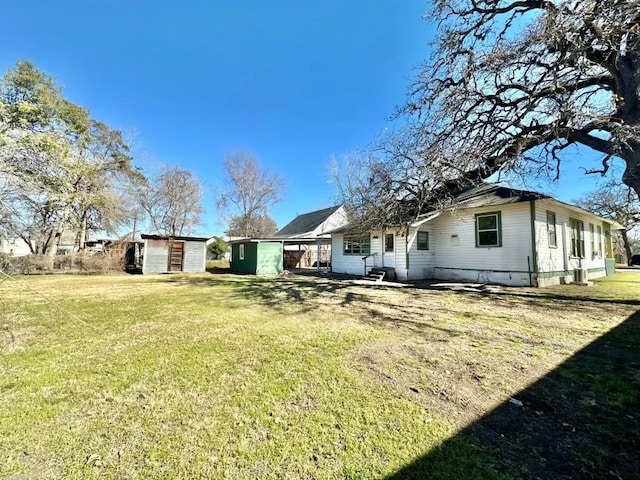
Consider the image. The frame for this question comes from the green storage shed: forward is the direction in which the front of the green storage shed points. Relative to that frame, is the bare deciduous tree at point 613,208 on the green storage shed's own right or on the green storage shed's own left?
on the green storage shed's own left

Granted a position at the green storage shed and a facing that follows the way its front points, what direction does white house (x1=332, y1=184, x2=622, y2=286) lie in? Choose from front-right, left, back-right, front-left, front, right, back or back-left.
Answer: left

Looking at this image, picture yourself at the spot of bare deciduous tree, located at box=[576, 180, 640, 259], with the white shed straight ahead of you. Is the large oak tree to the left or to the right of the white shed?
left

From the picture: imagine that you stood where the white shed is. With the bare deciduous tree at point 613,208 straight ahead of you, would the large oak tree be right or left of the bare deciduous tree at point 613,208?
right

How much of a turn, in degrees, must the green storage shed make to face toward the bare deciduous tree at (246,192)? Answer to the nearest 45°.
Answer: approximately 135° to its right

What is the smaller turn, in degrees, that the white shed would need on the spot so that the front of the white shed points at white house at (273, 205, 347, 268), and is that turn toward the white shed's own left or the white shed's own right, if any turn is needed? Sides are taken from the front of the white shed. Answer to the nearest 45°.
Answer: approximately 90° to the white shed's own left

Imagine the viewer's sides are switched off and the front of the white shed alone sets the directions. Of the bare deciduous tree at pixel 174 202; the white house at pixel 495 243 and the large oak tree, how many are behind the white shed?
1
